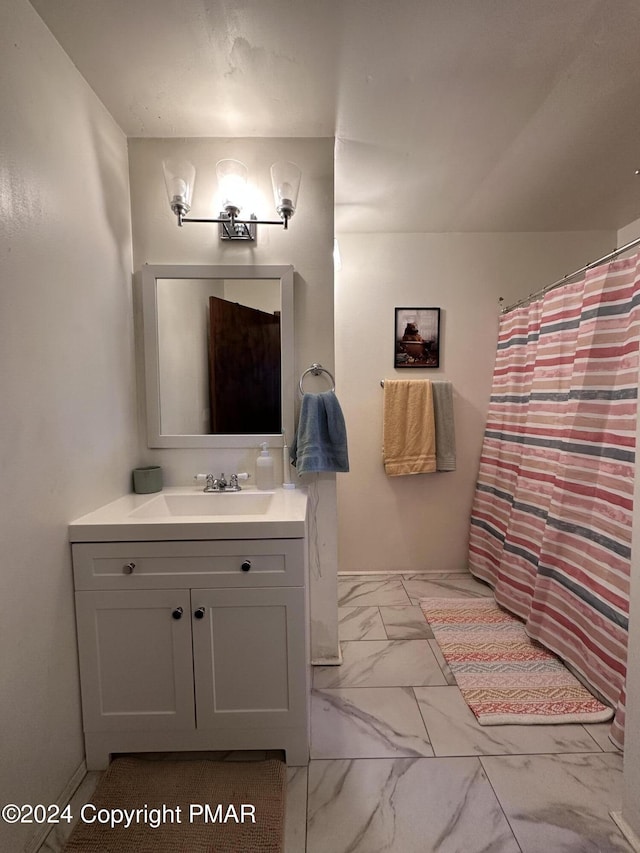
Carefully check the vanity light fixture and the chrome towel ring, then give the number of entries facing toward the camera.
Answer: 2

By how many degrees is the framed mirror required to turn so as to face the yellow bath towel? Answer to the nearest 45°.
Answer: approximately 90° to its left

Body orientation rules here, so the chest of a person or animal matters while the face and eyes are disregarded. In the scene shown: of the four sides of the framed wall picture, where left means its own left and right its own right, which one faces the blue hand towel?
front

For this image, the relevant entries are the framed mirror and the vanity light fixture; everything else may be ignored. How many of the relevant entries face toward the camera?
2

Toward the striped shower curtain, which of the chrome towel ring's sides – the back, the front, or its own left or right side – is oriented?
left
